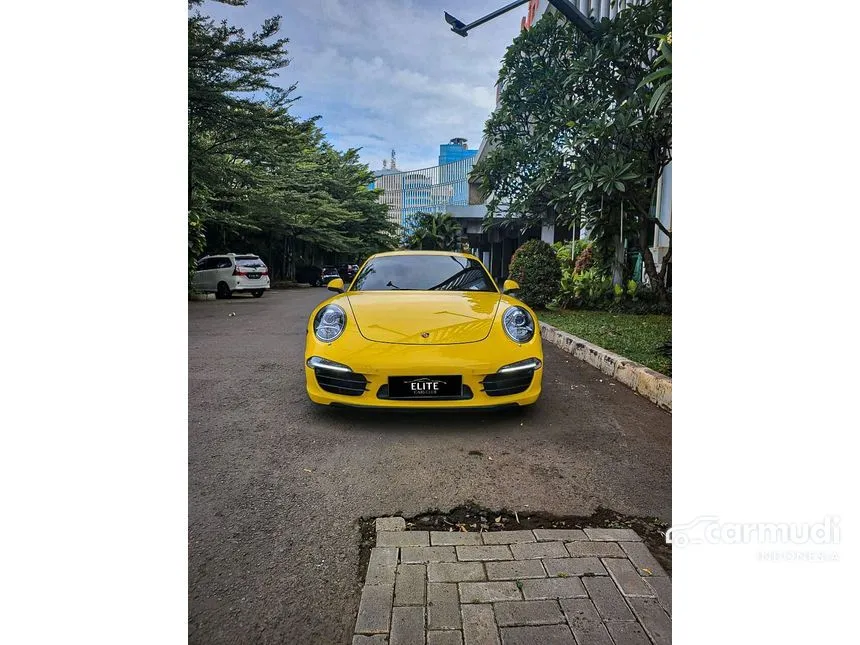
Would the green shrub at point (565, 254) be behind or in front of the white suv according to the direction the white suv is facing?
behind

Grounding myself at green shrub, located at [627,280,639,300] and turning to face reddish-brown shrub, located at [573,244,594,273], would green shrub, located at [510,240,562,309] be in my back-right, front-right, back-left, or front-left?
front-left

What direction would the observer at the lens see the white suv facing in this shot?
facing away from the viewer and to the left of the viewer

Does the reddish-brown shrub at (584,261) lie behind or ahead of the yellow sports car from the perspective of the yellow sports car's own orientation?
behind

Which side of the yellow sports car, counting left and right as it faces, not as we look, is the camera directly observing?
front

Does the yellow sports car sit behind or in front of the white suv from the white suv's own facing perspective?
behind
